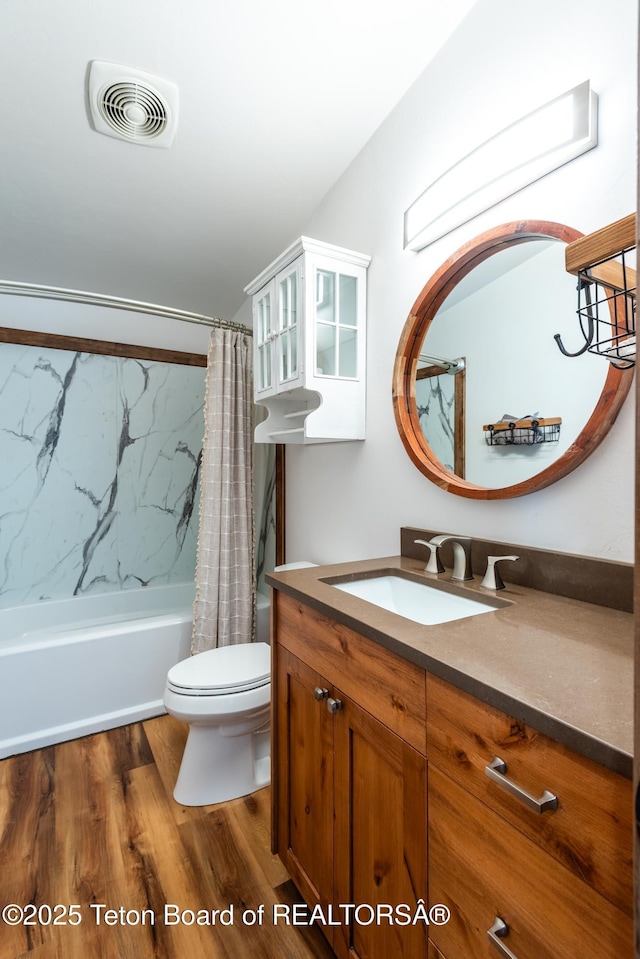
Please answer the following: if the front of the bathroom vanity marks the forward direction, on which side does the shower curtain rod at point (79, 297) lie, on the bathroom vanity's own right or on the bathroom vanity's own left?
on the bathroom vanity's own right

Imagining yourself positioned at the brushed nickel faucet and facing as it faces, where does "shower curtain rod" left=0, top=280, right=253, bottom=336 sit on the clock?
The shower curtain rod is roughly at 2 o'clock from the brushed nickel faucet.

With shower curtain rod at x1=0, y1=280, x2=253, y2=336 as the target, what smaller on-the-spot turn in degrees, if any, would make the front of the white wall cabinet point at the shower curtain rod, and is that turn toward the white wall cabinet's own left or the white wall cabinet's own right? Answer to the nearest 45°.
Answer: approximately 45° to the white wall cabinet's own right

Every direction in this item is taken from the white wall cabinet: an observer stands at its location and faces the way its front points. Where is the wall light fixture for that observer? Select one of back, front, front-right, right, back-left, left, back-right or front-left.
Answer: left

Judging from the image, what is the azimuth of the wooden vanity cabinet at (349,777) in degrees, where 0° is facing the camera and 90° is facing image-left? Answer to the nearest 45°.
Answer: approximately 45°

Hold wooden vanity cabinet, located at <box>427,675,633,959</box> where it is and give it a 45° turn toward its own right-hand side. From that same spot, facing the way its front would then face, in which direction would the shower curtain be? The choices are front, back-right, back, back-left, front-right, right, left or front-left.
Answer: front-right
